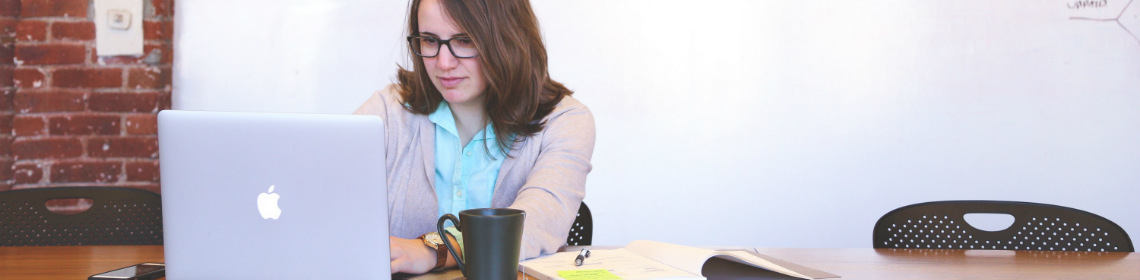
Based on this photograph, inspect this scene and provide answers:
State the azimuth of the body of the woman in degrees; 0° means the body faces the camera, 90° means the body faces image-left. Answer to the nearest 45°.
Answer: approximately 45°

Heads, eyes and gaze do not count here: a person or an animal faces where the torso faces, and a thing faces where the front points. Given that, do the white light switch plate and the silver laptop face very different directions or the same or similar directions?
very different directions

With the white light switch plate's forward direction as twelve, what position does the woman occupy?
The woman is roughly at 11 o'clock from the white light switch plate.

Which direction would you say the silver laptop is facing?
away from the camera

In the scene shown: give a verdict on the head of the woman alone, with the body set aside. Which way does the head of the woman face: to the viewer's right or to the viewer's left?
to the viewer's left

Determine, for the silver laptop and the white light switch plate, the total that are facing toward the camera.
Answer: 1

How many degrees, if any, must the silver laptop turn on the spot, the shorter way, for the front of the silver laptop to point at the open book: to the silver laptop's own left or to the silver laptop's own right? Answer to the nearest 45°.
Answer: approximately 90° to the silver laptop's own right

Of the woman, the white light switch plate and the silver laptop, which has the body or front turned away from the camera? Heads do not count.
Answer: the silver laptop
